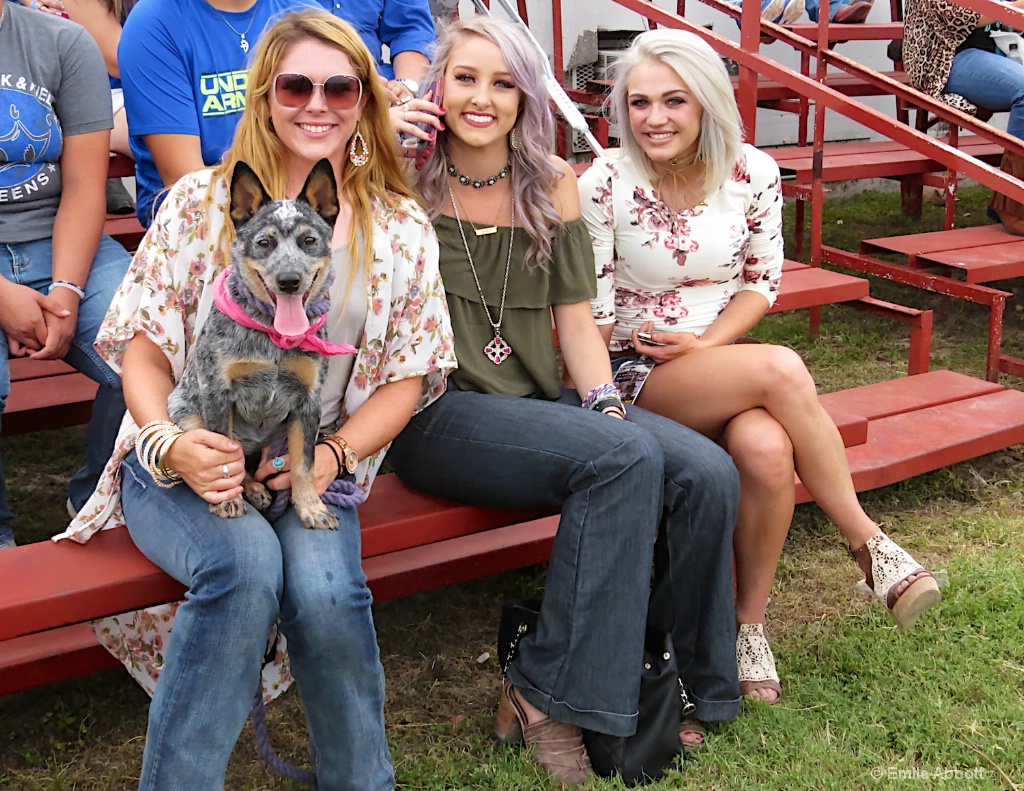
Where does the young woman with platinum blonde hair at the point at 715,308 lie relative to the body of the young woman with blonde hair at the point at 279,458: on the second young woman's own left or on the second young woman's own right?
on the second young woman's own left

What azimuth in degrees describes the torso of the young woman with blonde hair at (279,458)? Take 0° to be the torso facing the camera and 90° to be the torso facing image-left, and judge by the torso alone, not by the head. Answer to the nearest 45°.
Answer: approximately 0°

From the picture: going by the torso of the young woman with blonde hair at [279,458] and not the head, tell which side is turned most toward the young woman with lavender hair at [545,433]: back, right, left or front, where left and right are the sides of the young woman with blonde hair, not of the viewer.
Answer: left

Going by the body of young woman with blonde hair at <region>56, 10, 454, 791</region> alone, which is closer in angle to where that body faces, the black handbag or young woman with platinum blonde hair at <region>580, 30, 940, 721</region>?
the black handbag

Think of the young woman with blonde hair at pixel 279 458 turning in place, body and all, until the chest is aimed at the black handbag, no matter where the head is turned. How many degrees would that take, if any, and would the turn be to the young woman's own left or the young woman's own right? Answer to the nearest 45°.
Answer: approximately 90° to the young woman's own left
